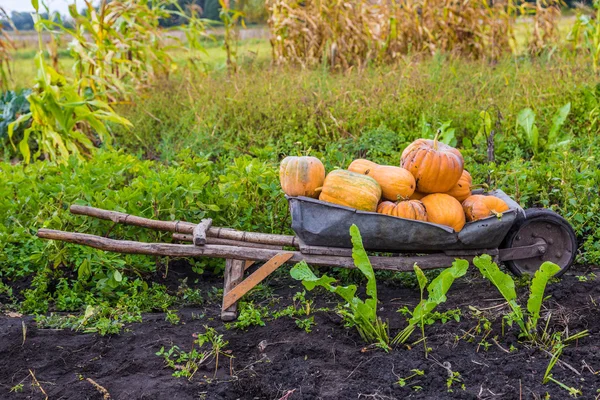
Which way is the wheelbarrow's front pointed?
to the viewer's right

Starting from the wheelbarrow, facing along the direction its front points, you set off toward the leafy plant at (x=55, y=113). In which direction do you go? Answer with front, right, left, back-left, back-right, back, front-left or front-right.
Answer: back-left

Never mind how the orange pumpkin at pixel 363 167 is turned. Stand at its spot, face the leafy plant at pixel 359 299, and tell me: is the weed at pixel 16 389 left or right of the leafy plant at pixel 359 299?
right

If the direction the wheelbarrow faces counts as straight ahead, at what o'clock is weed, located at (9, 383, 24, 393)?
The weed is roughly at 5 o'clock from the wheelbarrow.

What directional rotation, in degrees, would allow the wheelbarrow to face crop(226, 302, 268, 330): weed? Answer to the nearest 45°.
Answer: approximately 135° to its right

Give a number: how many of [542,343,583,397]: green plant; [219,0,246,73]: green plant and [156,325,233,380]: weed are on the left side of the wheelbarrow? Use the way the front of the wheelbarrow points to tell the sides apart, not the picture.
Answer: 1

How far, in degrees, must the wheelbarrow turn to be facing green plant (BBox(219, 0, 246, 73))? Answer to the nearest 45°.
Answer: approximately 90° to its left

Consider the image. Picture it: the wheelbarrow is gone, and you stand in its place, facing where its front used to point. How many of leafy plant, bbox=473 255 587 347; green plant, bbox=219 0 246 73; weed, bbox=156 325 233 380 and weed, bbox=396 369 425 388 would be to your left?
1

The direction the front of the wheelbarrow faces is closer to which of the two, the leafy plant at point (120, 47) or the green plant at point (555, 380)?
the green plant
